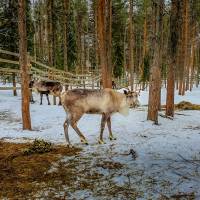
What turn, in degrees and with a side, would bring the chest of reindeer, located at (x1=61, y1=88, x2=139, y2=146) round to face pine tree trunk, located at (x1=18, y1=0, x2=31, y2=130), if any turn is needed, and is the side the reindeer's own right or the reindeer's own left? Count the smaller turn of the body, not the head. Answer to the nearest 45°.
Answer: approximately 135° to the reindeer's own left

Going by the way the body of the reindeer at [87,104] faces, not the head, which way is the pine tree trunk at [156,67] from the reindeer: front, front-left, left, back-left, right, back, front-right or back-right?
front-left

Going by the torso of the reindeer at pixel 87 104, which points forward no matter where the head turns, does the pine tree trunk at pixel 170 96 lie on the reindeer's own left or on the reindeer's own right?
on the reindeer's own left

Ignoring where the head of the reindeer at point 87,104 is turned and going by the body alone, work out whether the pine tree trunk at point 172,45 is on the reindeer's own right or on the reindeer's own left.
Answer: on the reindeer's own left

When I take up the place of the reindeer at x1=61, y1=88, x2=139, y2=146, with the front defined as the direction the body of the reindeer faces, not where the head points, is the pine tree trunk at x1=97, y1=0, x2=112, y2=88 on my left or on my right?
on my left

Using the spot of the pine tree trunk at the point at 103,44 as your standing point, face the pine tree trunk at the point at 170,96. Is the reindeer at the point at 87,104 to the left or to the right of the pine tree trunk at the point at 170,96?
right

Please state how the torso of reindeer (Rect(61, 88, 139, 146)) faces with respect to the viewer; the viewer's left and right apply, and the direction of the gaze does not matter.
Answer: facing to the right of the viewer
